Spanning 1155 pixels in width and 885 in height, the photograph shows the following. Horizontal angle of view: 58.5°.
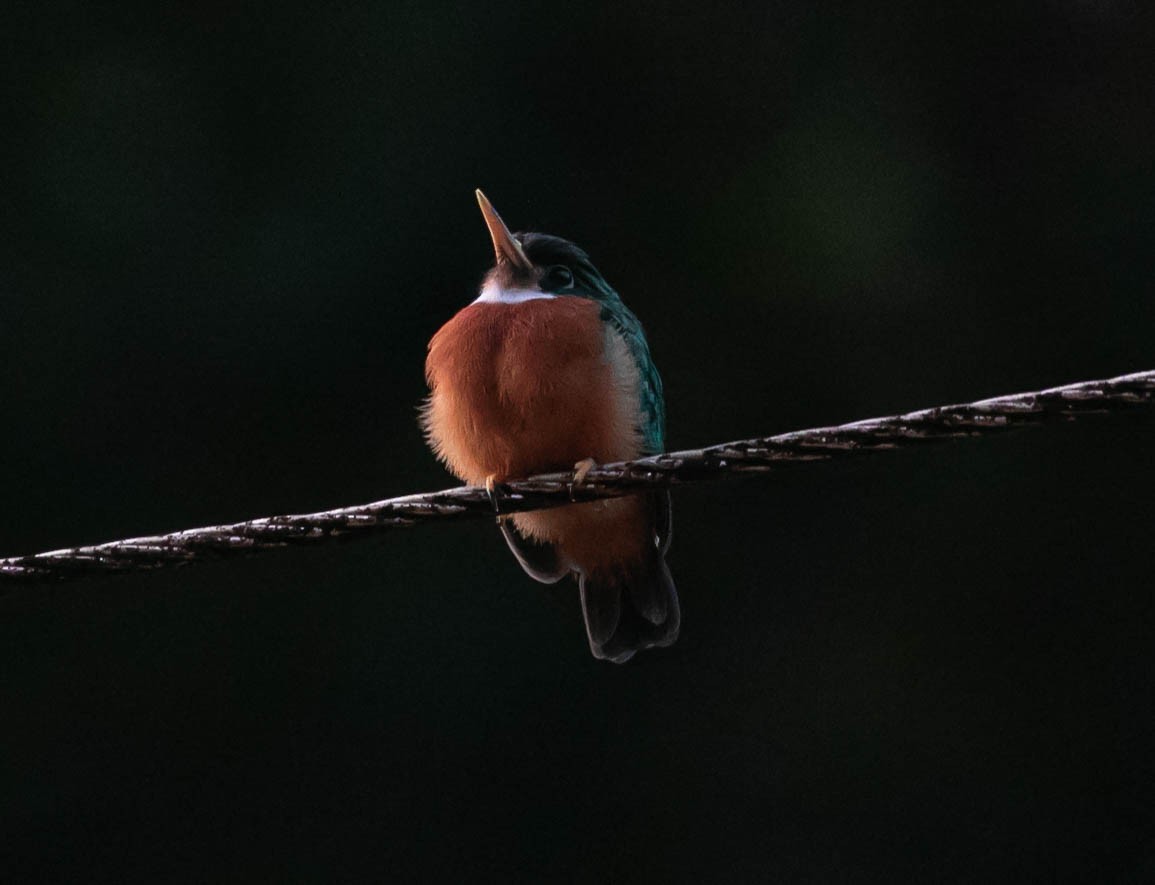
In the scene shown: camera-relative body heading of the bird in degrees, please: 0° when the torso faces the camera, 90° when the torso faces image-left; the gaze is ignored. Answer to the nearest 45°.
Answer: approximately 45°
